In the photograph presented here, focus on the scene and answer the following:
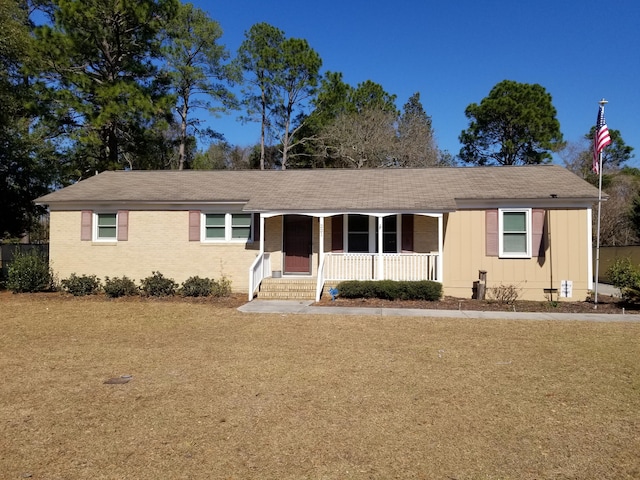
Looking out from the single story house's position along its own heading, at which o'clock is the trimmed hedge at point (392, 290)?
The trimmed hedge is roughly at 11 o'clock from the single story house.

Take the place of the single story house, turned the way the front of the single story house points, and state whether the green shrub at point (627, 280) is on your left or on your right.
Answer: on your left

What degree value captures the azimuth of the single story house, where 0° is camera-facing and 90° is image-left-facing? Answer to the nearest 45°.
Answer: approximately 0°

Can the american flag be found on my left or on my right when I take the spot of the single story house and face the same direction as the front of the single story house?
on my left

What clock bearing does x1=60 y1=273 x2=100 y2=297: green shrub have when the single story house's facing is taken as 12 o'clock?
The green shrub is roughly at 3 o'clock from the single story house.

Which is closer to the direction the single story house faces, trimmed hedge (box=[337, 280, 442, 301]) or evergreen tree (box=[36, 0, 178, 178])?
the trimmed hedge

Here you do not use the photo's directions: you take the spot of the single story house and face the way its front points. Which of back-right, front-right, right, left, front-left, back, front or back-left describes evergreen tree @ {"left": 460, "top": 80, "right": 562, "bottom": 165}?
back-left

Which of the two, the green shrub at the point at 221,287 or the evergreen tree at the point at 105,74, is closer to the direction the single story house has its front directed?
the green shrub
